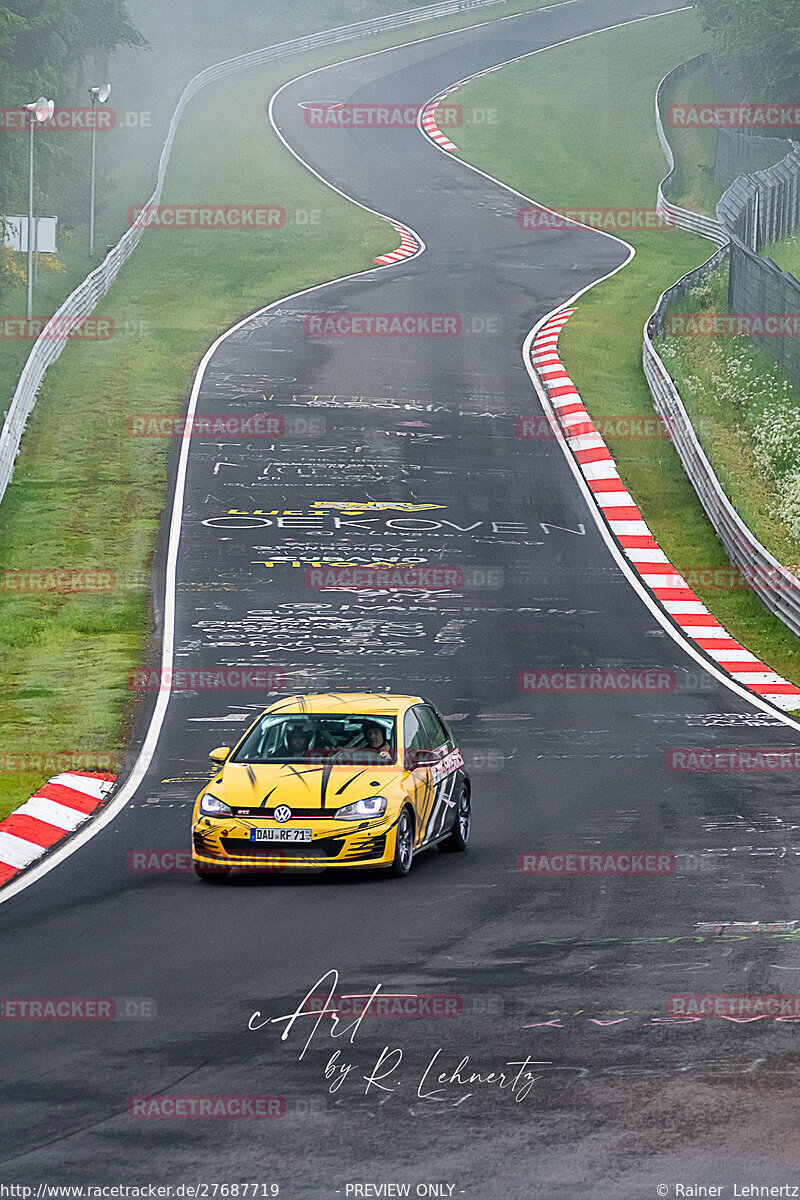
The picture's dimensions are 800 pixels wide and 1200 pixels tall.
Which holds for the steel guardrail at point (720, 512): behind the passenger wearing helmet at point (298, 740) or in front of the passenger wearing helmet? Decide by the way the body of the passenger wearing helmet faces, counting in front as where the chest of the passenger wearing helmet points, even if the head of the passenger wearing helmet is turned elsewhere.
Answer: behind

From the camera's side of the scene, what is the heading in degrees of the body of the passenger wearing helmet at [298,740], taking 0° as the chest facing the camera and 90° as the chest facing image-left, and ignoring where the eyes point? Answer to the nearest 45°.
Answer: approximately 0°
